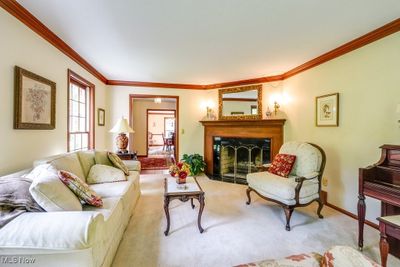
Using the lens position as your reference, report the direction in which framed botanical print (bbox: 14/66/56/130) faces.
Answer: facing the viewer and to the right of the viewer

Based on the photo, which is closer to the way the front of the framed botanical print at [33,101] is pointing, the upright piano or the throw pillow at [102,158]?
the upright piano

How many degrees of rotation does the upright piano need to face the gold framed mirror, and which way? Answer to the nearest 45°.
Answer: approximately 90° to its right

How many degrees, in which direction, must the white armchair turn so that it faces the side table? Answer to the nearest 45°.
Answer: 0° — it already faces it

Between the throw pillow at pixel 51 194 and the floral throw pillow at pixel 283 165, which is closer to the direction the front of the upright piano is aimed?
the throw pillow

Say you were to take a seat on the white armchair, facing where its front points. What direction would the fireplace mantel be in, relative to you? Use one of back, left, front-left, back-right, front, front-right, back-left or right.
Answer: right

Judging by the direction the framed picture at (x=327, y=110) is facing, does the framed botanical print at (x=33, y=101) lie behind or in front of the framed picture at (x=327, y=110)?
in front

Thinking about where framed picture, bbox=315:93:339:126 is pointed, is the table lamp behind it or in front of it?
in front

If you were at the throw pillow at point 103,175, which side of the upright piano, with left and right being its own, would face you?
front

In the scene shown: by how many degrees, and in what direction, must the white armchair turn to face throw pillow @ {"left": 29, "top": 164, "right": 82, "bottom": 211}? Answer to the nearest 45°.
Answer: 0° — it already faces it

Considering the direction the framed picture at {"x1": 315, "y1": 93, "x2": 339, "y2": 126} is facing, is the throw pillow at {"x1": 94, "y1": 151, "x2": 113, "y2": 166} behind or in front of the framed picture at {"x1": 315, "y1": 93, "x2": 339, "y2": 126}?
in front

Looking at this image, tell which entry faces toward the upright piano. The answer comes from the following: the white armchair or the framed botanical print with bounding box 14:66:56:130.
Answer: the framed botanical print

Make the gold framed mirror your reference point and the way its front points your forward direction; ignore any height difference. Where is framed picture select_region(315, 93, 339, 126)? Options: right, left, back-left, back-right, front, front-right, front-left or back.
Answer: left
